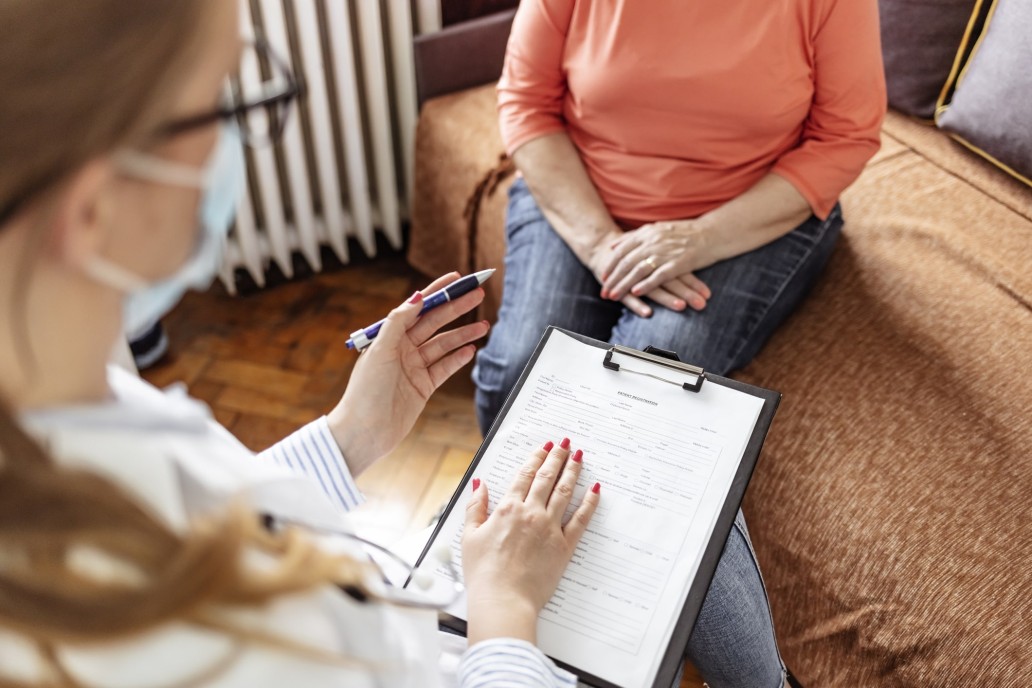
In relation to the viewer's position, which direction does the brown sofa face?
facing the viewer and to the left of the viewer

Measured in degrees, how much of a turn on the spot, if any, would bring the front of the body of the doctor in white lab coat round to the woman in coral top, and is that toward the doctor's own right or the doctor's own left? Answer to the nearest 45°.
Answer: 0° — they already face them

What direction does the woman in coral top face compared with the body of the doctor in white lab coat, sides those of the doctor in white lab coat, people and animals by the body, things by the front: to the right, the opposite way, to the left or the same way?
the opposite way

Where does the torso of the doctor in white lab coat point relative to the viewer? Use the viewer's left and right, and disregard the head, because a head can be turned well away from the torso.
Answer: facing away from the viewer and to the right of the viewer

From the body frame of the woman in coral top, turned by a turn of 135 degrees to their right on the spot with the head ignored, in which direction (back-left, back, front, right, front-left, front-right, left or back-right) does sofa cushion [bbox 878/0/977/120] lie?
right

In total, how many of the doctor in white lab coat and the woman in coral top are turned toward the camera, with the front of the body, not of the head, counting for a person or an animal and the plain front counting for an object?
1

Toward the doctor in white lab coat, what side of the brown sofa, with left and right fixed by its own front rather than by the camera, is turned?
front

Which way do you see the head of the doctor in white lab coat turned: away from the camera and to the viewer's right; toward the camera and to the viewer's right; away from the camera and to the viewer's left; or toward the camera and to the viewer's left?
away from the camera and to the viewer's right

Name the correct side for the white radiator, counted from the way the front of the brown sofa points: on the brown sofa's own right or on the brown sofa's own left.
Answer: on the brown sofa's own right
